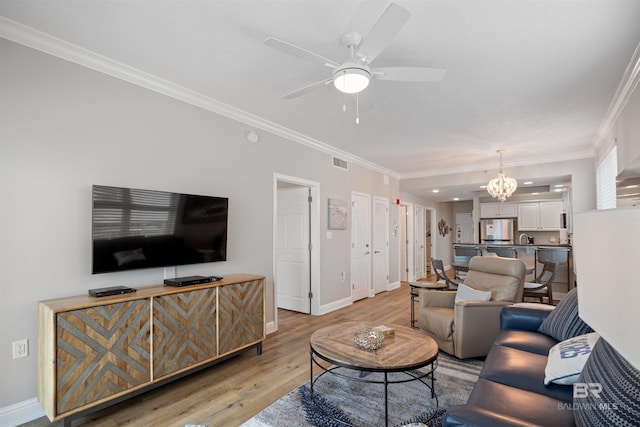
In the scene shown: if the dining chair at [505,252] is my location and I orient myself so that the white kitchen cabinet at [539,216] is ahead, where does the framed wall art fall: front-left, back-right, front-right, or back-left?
back-left

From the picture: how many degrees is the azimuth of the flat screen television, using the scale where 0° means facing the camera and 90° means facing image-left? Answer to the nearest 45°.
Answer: approximately 315°

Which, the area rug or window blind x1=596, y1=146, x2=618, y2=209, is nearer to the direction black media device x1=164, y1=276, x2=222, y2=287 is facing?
the area rug

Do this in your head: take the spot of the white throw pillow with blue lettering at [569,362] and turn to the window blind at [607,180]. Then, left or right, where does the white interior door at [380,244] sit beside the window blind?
left

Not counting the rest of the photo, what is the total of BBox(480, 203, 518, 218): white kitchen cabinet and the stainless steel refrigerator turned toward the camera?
2

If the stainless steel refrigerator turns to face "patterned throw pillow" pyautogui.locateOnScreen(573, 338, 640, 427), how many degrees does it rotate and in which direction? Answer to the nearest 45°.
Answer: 0° — it already faces it

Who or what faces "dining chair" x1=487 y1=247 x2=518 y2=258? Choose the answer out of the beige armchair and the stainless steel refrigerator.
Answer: the stainless steel refrigerator

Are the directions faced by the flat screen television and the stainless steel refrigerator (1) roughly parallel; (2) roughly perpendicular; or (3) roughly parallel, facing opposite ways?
roughly perpendicular

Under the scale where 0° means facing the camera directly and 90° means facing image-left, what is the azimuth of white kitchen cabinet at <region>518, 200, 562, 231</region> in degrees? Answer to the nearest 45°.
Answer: approximately 0°

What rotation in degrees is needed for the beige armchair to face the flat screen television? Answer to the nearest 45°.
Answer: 0° — it already faces it

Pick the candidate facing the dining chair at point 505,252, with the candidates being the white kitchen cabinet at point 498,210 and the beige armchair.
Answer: the white kitchen cabinet
